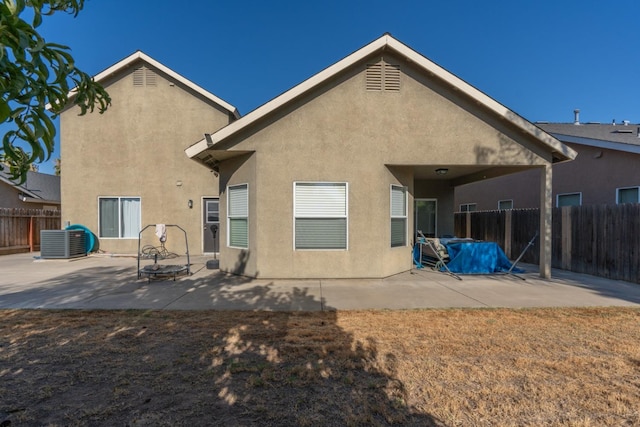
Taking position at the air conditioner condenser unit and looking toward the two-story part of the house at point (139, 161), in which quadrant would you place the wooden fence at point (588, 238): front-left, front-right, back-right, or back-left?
front-right

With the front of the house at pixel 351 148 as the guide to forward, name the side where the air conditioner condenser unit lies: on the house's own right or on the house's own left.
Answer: on the house's own left

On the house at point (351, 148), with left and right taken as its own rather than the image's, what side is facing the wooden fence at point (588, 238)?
right

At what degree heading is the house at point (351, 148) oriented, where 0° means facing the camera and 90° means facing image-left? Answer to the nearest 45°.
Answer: approximately 180°

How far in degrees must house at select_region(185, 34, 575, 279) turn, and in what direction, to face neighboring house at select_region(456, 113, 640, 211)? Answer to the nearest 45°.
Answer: approximately 45° to its right

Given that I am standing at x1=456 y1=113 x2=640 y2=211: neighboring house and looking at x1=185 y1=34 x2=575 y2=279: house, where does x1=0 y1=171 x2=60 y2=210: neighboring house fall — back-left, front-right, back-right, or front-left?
front-right
